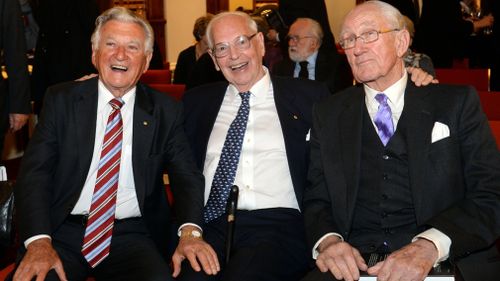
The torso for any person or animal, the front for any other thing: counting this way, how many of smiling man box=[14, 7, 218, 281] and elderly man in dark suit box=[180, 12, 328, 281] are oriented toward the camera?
2

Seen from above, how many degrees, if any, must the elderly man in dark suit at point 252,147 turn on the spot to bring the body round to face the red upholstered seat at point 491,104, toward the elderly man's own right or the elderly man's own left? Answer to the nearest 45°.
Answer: approximately 135° to the elderly man's own left

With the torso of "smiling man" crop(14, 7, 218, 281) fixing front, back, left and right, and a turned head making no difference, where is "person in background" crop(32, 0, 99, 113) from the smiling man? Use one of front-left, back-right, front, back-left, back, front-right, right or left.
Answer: back

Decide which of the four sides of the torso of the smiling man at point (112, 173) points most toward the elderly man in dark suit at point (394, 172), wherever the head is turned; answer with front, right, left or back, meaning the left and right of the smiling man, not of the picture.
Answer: left

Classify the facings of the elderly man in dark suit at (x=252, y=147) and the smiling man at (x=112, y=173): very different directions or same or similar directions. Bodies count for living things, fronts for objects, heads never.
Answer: same or similar directions

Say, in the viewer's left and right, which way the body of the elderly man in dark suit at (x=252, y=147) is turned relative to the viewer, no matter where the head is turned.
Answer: facing the viewer

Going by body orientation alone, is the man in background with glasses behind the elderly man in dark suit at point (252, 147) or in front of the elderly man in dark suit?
behind

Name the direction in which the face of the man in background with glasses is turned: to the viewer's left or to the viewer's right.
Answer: to the viewer's left

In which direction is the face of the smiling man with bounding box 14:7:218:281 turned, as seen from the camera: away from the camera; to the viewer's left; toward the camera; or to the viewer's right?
toward the camera

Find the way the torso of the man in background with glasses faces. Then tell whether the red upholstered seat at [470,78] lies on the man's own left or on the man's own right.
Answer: on the man's own left
